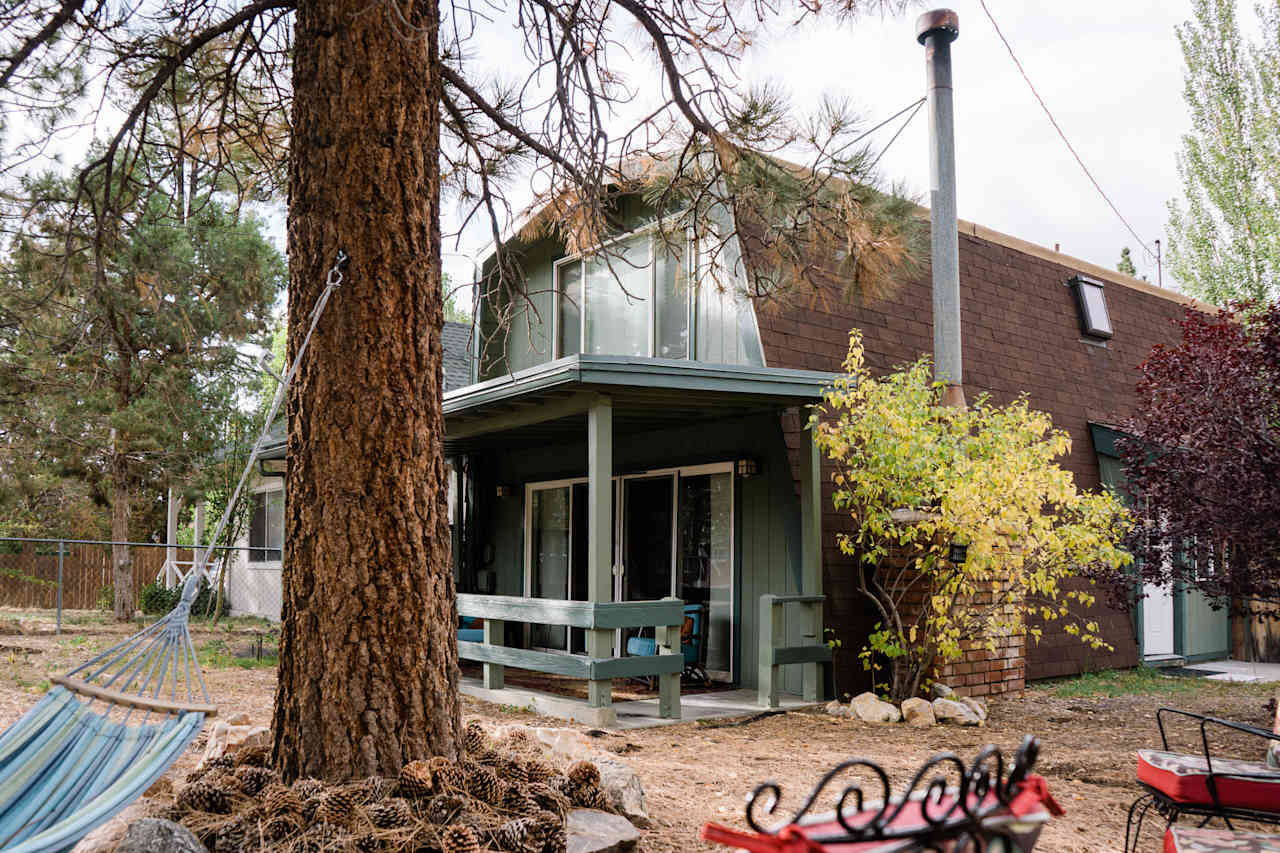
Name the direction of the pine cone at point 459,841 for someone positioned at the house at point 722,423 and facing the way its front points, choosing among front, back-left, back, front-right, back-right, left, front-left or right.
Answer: front-left

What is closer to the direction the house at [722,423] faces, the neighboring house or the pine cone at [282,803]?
the pine cone

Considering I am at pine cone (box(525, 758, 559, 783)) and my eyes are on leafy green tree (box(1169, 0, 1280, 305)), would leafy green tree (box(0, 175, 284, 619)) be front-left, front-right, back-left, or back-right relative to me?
front-left

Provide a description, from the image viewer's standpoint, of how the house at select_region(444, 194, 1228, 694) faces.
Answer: facing the viewer and to the left of the viewer

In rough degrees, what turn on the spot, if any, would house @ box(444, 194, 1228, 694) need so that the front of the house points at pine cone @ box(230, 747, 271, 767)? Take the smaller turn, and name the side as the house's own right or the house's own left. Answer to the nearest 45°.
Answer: approximately 45° to the house's own left

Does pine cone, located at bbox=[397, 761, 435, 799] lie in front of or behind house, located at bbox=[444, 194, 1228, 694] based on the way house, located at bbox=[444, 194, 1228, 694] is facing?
in front

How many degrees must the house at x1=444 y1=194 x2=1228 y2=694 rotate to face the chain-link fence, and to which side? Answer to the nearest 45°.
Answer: approximately 90° to its right

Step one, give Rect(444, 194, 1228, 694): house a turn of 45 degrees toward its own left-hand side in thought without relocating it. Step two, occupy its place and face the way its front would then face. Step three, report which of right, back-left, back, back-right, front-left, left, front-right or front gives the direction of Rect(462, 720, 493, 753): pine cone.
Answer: front

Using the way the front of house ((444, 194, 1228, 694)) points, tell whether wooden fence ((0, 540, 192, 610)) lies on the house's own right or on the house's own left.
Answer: on the house's own right

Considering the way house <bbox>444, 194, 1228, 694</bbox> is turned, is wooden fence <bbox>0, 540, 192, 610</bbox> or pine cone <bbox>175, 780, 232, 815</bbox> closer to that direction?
the pine cone

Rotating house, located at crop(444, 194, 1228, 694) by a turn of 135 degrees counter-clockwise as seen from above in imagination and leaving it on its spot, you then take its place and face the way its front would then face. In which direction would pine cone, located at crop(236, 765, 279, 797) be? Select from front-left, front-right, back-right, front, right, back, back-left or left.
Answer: right

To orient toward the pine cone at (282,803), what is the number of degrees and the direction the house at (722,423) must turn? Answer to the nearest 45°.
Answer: approximately 45° to its left

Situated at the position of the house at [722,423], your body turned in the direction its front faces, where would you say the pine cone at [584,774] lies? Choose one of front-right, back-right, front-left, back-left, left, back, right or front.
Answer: front-left
